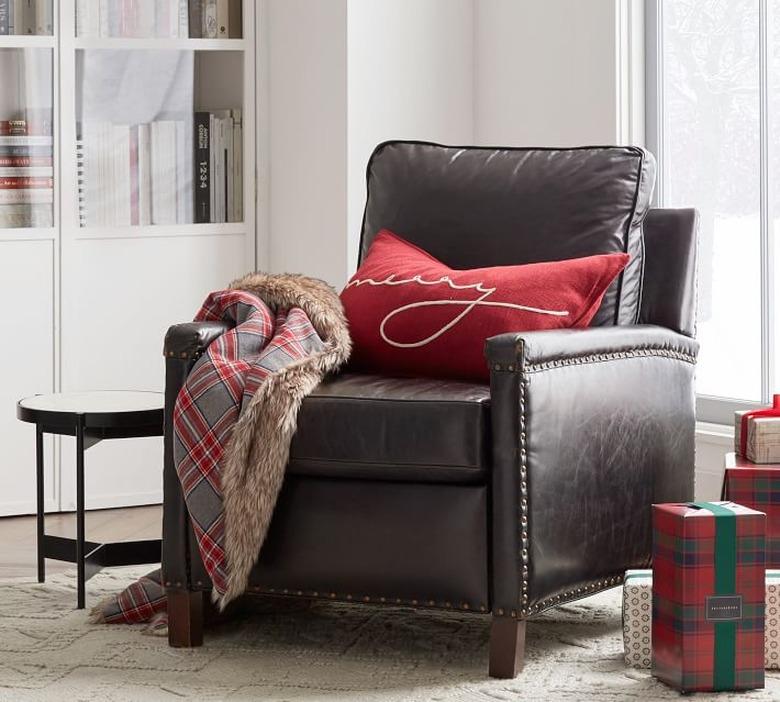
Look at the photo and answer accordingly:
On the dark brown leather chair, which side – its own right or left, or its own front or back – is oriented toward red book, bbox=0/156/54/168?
right

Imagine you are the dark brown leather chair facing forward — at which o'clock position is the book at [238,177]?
The book is roughly at 4 o'clock from the dark brown leather chair.

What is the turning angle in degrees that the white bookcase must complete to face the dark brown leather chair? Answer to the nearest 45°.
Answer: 0° — it already faces it

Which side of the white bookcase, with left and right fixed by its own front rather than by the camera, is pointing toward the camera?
front

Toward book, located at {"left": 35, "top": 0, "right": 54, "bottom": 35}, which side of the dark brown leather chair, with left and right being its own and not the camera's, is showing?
right

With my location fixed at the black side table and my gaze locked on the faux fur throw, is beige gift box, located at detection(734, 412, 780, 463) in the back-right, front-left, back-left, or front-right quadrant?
front-left

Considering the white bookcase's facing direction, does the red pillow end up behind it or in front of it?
in front

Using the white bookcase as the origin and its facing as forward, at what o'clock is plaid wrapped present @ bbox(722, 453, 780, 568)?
The plaid wrapped present is roughly at 11 o'clock from the white bookcase.

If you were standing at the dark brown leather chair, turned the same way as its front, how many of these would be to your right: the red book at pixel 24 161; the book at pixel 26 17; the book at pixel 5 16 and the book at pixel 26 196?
4

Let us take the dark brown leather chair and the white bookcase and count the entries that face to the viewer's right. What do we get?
0

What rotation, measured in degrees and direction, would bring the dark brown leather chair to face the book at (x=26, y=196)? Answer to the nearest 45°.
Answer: approximately 90° to its right

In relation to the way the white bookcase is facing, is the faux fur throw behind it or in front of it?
in front
